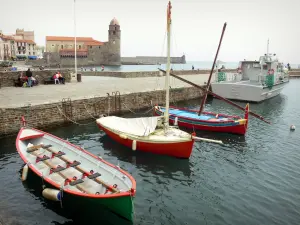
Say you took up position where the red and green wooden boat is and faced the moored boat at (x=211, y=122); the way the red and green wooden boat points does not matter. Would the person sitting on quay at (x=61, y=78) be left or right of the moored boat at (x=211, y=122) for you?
left

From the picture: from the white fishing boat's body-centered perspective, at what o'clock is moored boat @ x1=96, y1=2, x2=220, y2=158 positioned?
The moored boat is roughly at 5 o'clock from the white fishing boat.

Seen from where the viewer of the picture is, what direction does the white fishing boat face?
facing away from the viewer and to the right of the viewer
